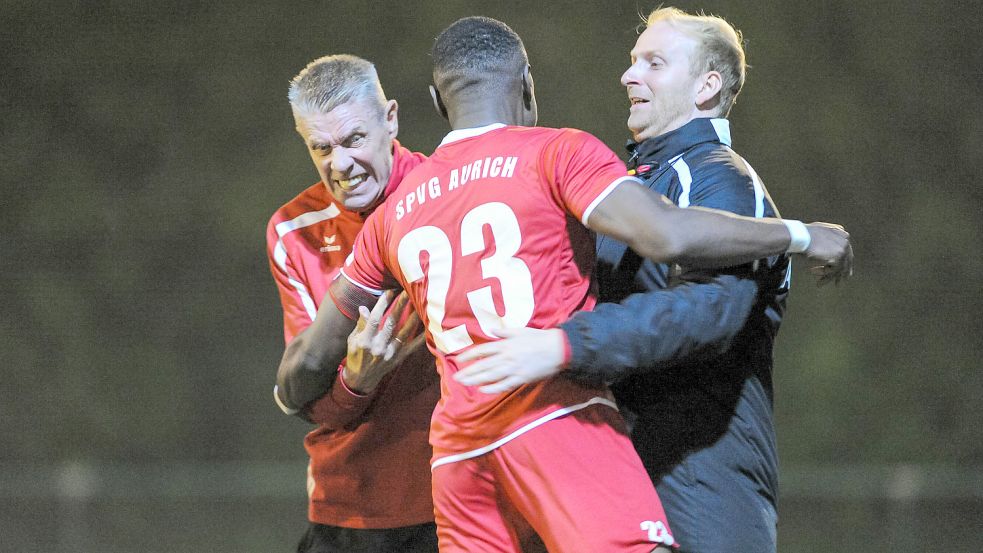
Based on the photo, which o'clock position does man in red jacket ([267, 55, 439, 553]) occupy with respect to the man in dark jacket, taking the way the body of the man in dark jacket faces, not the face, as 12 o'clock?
The man in red jacket is roughly at 1 o'clock from the man in dark jacket.

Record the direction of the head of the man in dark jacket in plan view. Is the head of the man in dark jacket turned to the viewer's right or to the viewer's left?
to the viewer's left

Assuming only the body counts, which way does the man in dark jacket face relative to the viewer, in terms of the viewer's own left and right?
facing to the left of the viewer

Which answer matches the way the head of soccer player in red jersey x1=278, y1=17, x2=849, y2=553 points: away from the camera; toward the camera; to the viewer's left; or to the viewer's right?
away from the camera
